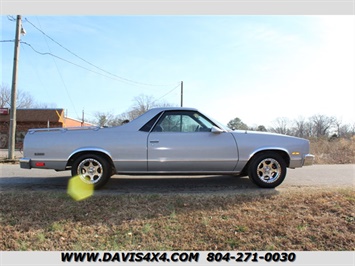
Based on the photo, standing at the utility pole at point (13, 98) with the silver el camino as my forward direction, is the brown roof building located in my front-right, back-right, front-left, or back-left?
back-left

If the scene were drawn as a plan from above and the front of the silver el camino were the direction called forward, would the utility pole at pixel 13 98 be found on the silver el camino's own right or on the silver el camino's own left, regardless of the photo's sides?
on the silver el camino's own left

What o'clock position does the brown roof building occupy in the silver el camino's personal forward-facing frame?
The brown roof building is roughly at 8 o'clock from the silver el camino.

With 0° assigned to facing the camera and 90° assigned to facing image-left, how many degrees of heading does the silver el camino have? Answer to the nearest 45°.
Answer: approximately 270°
